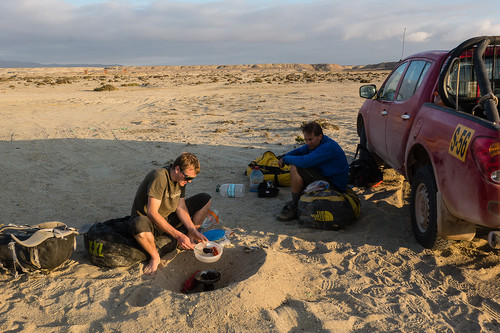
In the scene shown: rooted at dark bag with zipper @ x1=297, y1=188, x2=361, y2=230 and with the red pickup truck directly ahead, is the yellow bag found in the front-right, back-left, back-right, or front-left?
back-left

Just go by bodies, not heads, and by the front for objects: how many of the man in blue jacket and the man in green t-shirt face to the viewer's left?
1

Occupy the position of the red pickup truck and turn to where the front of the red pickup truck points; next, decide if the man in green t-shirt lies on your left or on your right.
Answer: on your left

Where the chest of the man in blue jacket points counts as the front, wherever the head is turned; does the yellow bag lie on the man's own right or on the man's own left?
on the man's own right

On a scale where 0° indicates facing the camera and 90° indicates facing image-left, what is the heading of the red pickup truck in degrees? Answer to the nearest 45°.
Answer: approximately 135°

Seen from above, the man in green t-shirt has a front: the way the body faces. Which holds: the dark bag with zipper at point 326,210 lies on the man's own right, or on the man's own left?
on the man's own left

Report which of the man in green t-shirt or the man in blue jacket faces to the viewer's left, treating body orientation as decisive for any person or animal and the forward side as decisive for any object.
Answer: the man in blue jacket

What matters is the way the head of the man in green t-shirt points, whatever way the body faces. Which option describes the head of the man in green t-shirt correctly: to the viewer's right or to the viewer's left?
to the viewer's right

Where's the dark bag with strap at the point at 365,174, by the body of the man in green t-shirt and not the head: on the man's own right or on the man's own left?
on the man's own left

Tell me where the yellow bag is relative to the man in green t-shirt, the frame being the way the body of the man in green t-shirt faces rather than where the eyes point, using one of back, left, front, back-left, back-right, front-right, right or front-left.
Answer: left

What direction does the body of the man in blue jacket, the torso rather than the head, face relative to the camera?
to the viewer's left
